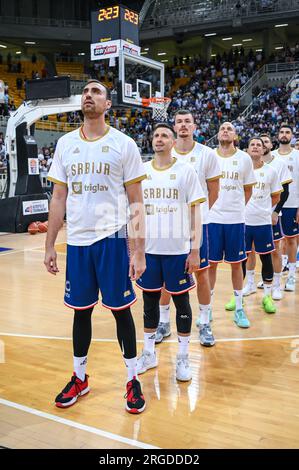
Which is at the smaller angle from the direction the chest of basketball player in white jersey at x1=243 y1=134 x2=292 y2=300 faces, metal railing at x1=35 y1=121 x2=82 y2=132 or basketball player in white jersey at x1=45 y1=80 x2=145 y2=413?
the basketball player in white jersey

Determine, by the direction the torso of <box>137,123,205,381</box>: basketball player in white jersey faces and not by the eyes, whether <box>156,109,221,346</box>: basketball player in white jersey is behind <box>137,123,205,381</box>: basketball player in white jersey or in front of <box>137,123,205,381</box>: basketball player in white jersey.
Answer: behind

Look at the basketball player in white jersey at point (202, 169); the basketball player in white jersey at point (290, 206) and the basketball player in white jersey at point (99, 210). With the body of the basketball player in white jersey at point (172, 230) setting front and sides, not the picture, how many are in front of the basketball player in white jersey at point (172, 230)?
1

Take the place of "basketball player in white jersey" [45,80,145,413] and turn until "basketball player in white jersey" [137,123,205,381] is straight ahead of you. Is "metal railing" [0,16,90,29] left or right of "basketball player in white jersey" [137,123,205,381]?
left

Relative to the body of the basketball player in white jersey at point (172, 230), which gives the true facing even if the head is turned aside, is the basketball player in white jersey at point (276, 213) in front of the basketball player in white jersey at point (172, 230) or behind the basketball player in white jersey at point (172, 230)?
behind

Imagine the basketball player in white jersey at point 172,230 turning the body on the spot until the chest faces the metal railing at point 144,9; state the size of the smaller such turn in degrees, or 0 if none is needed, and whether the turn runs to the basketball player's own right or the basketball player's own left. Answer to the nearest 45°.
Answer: approximately 135° to the basketball player's own right

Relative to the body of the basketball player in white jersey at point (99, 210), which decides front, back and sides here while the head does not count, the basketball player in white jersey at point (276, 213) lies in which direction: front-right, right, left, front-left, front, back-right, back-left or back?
back-left

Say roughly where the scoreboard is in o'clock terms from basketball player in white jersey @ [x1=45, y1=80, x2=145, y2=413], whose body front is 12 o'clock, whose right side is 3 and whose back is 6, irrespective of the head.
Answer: The scoreboard is roughly at 6 o'clock from the basketball player in white jersey.

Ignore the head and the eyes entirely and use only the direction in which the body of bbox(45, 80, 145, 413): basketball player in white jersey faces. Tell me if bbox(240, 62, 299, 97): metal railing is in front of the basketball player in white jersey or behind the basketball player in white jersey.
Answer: behind

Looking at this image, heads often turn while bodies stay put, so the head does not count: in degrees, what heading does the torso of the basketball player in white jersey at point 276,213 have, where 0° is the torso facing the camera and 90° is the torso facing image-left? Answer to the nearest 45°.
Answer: approximately 45°

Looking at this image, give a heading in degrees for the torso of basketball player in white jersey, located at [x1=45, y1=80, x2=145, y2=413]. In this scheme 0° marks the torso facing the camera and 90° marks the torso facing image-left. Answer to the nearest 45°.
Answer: approximately 0°
